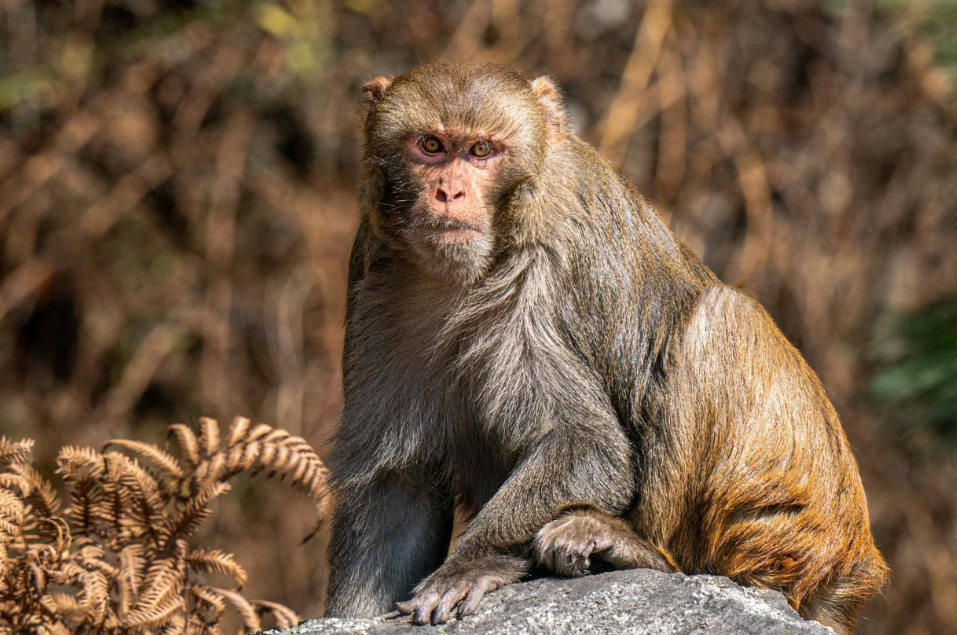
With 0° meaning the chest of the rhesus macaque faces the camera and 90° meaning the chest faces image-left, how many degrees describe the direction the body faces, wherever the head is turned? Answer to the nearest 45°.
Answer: approximately 45°

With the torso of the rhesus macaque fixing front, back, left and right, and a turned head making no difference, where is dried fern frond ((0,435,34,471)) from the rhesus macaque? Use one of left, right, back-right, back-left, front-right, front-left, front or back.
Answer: front-right

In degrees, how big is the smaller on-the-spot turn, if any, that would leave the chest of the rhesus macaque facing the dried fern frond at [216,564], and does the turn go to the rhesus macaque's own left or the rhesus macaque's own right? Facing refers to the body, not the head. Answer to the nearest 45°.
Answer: approximately 45° to the rhesus macaque's own right

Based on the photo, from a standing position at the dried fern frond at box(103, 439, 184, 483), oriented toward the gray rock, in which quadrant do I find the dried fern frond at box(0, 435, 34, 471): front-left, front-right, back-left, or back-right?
back-right

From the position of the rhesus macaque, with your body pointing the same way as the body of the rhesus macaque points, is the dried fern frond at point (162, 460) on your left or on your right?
on your right
